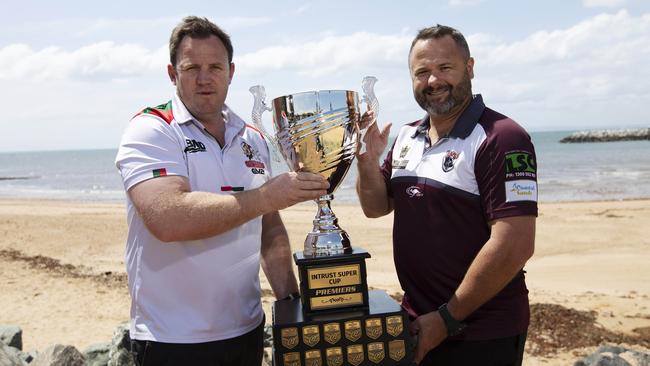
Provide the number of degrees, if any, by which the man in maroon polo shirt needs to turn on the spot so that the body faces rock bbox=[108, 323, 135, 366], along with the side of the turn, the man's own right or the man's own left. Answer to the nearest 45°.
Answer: approximately 90° to the man's own right

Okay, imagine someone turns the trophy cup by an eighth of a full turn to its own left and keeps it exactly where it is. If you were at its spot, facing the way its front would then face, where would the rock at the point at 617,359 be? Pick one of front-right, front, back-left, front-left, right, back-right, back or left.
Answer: left

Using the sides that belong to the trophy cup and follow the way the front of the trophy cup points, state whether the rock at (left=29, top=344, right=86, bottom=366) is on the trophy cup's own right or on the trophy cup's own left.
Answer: on the trophy cup's own right

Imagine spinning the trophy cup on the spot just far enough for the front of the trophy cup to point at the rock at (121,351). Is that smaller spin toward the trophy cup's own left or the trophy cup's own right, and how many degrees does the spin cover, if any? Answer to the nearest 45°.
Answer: approximately 135° to the trophy cup's own right

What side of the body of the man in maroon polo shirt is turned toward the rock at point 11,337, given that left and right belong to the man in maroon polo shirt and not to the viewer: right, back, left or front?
right

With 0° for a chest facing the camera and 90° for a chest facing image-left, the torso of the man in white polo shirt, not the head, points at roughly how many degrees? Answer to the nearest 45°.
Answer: approximately 315°

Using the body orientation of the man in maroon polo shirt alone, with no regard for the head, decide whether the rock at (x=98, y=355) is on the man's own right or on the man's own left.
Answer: on the man's own right

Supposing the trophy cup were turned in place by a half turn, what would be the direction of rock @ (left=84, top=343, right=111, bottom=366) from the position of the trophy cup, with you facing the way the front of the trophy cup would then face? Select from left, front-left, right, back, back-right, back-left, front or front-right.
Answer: front-left
